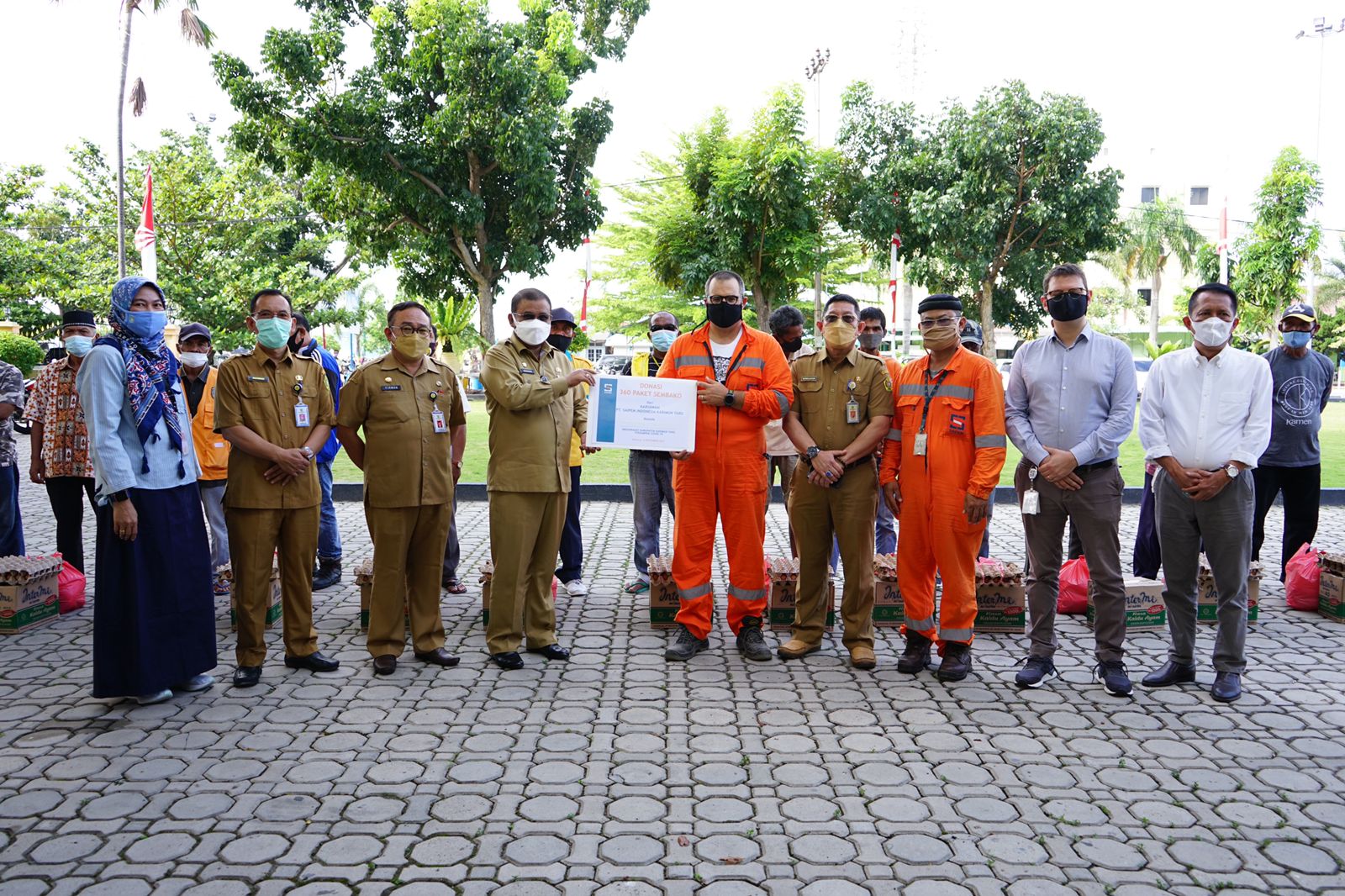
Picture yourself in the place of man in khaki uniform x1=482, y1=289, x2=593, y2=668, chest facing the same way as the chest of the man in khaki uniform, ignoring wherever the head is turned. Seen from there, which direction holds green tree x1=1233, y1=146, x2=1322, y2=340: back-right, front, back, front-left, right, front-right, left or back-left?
left

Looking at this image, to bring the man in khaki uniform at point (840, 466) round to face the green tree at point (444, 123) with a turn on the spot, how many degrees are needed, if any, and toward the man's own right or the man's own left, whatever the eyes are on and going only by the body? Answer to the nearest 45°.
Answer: approximately 135° to the man's own right

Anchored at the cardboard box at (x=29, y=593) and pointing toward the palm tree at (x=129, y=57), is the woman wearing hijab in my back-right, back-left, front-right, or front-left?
back-right

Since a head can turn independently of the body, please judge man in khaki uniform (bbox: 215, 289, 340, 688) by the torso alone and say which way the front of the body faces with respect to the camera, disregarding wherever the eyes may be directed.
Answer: toward the camera

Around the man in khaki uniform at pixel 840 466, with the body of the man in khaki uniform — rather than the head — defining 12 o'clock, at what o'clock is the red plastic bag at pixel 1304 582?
The red plastic bag is roughly at 8 o'clock from the man in khaki uniform.

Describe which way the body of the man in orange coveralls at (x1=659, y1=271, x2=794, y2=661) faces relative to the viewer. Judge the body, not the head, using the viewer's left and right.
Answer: facing the viewer

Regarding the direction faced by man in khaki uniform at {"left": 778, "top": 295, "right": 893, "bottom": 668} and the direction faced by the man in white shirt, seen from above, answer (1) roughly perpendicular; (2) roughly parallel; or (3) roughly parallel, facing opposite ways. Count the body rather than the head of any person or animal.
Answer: roughly parallel

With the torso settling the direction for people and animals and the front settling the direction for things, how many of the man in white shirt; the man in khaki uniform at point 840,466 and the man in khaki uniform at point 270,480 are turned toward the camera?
3

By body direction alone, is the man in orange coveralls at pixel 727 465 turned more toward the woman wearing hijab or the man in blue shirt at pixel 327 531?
the woman wearing hijab

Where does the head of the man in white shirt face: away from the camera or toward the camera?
toward the camera

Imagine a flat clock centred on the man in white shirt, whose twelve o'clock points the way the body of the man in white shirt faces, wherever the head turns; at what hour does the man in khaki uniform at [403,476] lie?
The man in khaki uniform is roughly at 2 o'clock from the man in white shirt.

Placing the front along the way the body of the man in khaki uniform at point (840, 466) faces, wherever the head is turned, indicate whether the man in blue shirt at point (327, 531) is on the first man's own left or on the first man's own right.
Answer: on the first man's own right

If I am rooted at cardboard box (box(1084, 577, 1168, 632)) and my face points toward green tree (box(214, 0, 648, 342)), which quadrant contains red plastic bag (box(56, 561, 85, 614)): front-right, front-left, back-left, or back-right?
front-left

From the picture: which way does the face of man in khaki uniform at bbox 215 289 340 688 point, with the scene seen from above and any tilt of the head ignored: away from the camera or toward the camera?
toward the camera
